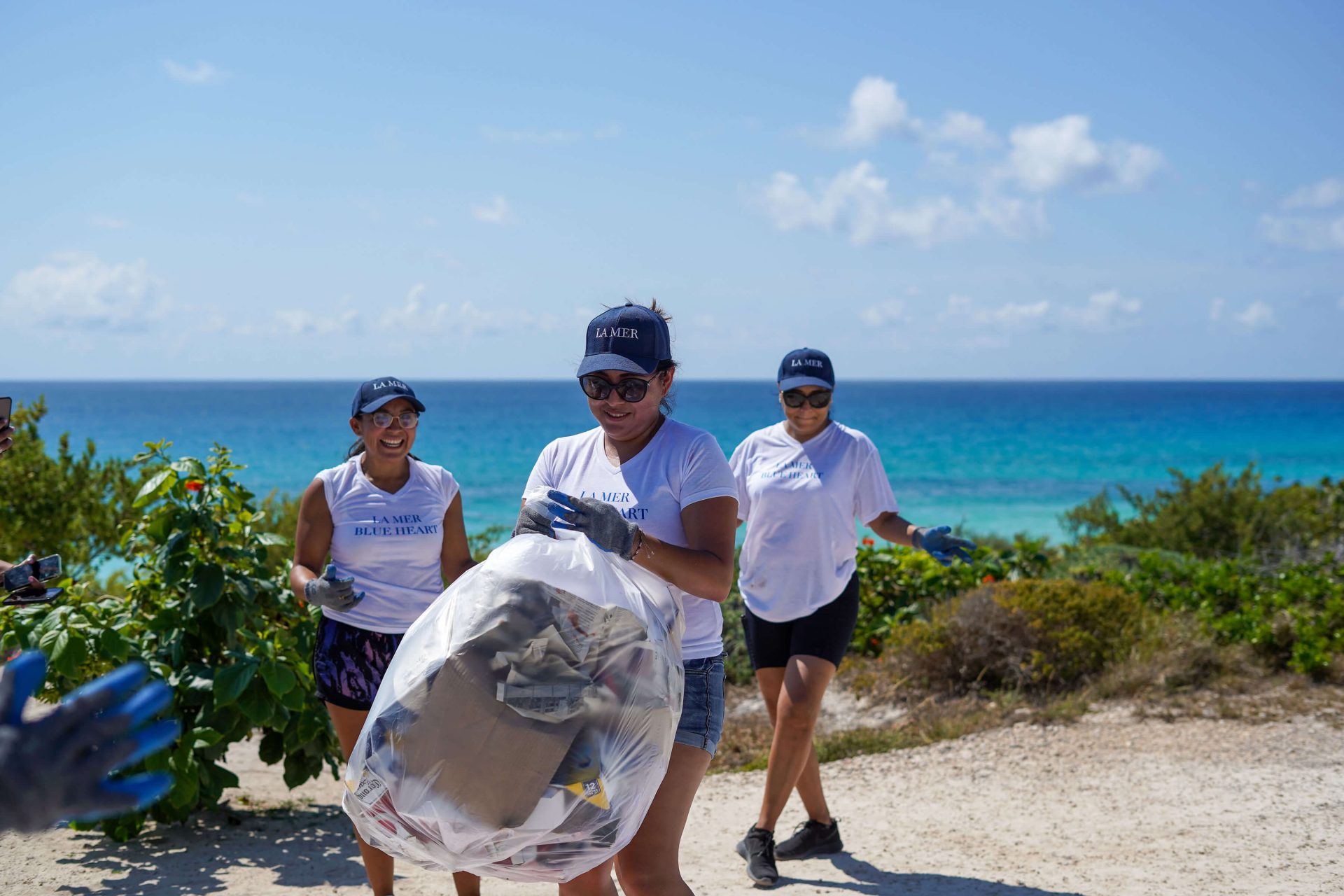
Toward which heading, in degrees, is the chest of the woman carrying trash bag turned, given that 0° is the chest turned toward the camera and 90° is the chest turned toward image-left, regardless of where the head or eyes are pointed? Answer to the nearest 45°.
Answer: approximately 45°

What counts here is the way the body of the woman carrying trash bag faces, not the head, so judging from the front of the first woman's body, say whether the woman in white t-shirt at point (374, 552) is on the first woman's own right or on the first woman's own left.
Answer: on the first woman's own right

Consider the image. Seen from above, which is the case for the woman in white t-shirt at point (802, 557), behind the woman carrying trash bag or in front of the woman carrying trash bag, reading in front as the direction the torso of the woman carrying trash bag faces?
behind

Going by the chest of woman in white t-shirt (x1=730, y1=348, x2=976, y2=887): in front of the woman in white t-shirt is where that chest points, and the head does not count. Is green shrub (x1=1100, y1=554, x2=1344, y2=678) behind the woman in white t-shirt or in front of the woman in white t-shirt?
behind

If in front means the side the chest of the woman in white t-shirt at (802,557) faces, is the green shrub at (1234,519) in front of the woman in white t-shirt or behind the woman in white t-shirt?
behind

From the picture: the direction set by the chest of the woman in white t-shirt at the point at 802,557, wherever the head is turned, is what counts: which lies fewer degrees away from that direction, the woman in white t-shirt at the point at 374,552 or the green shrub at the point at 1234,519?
the woman in white t-shirt

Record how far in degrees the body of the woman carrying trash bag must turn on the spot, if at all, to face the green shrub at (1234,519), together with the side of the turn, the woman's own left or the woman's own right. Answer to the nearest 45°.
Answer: approximately 180°

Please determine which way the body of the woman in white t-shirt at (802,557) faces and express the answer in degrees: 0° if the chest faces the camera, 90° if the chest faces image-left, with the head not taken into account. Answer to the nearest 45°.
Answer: approximately 0°
